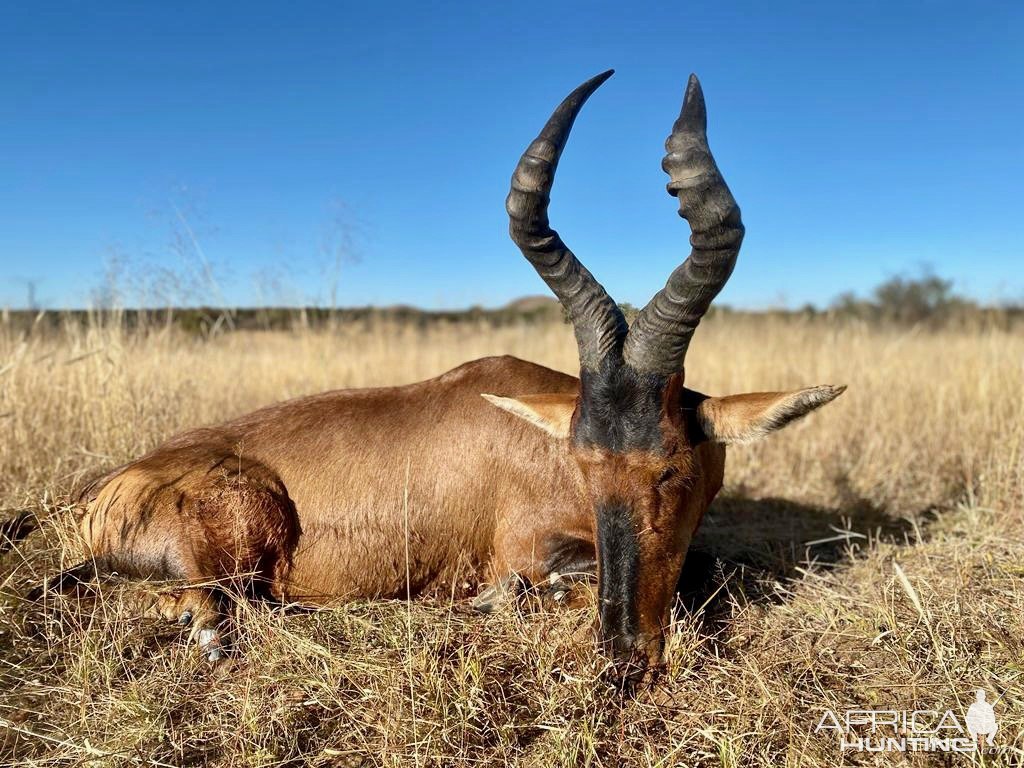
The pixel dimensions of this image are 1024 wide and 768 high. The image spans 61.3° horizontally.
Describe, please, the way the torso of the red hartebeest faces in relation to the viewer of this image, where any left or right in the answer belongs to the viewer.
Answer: facing to the right of the viewer
